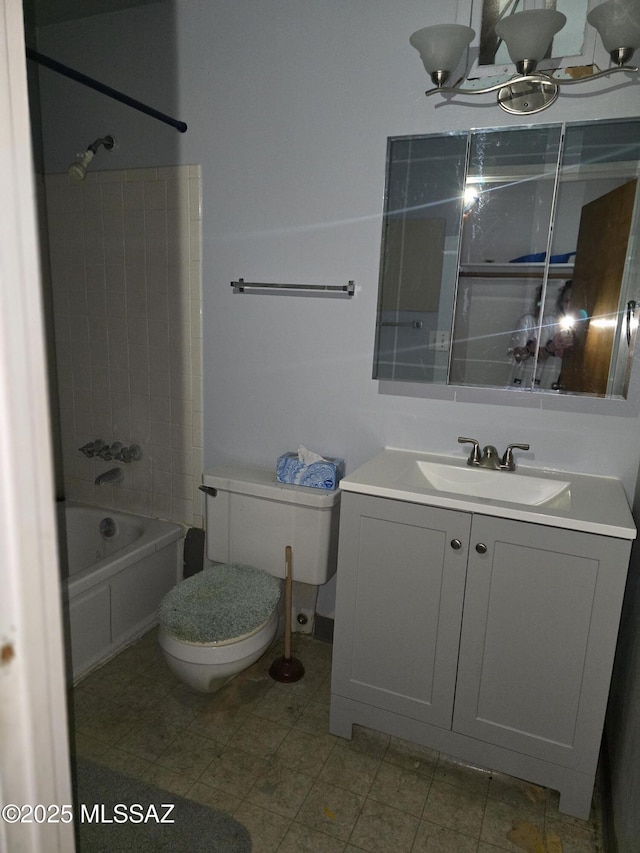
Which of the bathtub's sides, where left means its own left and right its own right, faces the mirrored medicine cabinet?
front

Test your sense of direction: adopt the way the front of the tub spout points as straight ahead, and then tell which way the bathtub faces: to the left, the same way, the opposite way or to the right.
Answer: to the left

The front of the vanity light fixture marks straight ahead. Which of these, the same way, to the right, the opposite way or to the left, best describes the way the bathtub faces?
to the left

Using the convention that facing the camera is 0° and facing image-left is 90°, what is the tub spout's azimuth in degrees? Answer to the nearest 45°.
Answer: approximately 45°

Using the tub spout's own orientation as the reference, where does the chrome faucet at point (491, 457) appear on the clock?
The chrome faucet is roughly at 9 o'clock from the tub spout.

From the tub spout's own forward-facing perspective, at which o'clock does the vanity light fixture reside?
The vanity light fixture is roughly at 9 o'clock from the tub spout.

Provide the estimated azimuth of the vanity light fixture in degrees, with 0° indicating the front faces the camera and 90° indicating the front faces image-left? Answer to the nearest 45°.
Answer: approximately 0°

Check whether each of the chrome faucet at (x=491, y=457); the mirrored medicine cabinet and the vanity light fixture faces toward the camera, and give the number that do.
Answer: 3

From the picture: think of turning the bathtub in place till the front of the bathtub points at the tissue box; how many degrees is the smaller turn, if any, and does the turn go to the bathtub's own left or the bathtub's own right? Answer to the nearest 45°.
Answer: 0° — it already faces it

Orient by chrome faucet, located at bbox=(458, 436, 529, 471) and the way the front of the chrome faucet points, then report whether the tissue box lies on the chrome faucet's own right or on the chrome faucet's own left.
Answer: on the chrome faucet's own right

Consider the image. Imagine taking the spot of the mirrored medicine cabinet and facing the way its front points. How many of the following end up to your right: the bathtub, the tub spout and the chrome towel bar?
3
